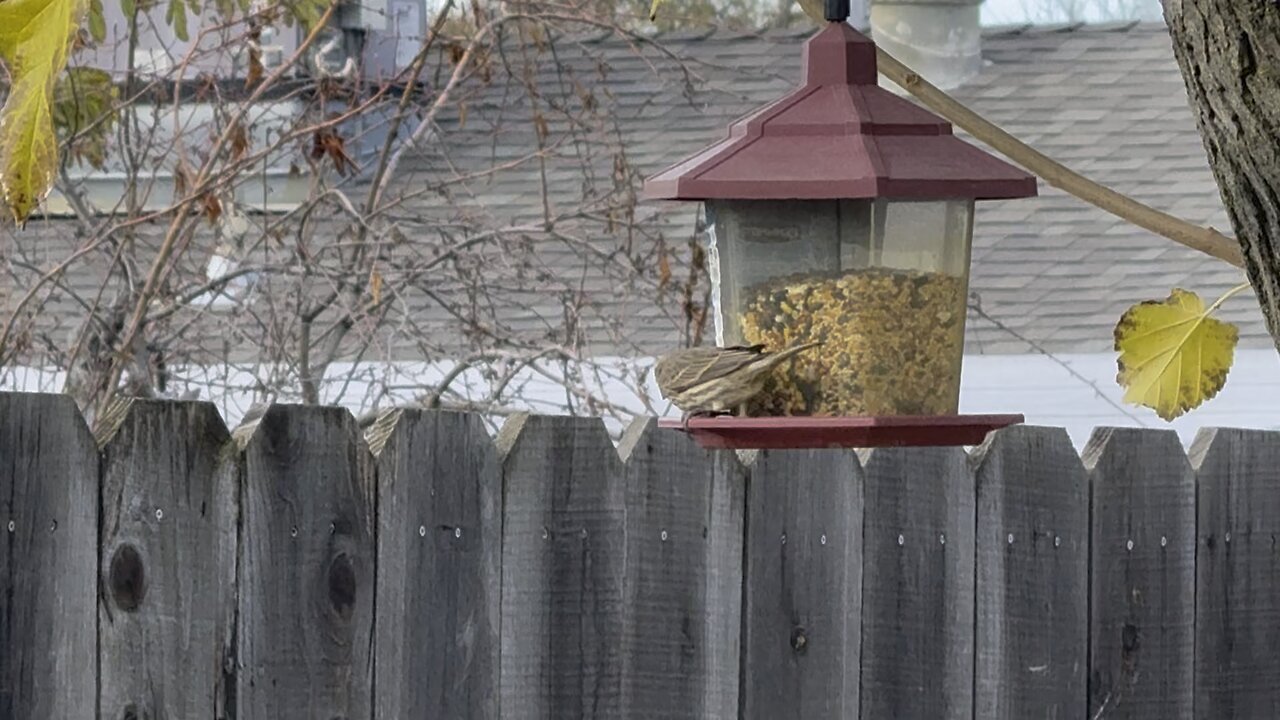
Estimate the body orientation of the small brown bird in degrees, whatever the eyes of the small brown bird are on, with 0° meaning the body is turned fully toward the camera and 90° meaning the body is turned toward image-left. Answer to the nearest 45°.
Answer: approximately 90°

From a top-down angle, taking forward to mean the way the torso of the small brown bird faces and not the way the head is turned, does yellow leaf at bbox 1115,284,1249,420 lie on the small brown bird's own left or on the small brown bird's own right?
on the small brown bird's own left

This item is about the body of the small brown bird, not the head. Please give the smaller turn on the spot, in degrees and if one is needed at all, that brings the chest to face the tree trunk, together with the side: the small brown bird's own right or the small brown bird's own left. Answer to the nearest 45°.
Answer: approximately 180°

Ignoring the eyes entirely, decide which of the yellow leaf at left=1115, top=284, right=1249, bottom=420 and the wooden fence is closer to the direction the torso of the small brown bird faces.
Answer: the wooden fence

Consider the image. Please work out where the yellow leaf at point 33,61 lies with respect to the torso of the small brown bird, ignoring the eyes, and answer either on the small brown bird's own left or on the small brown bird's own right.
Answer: on the small brown bird's own left
